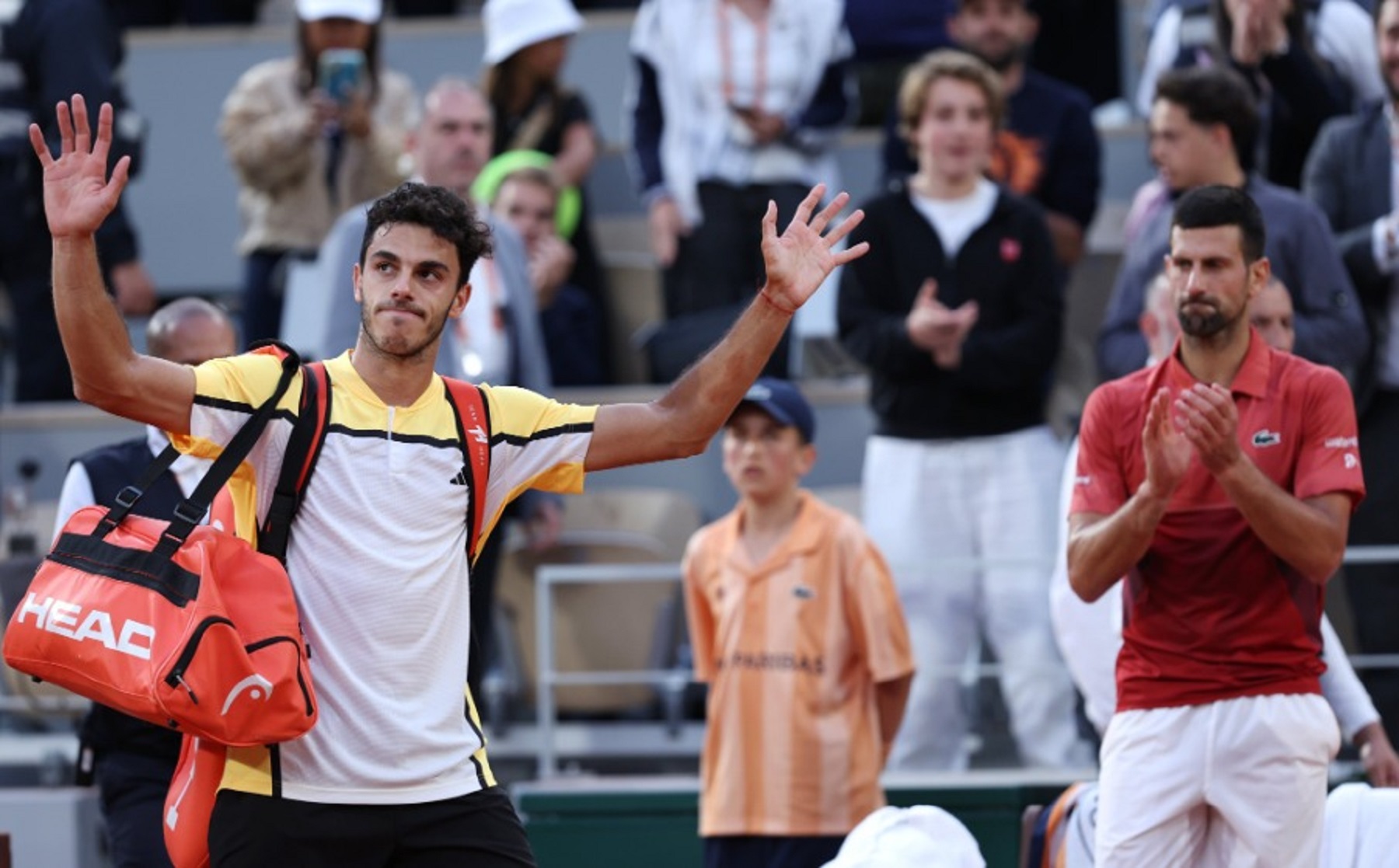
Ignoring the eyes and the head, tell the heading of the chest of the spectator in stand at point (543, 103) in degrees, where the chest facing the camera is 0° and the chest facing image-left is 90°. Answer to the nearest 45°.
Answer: approximately 315°

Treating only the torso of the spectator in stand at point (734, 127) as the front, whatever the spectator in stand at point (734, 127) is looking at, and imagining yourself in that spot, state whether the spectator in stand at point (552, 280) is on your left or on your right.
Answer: on your right

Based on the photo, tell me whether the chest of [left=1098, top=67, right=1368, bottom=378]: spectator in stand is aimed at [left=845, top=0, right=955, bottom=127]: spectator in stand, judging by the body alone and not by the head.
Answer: no

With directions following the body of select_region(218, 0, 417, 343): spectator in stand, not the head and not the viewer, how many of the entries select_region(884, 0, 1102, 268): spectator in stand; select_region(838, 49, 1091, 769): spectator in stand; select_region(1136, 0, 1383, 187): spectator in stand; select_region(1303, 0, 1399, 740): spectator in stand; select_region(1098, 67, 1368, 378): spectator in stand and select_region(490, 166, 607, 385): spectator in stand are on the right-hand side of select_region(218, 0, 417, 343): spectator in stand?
0

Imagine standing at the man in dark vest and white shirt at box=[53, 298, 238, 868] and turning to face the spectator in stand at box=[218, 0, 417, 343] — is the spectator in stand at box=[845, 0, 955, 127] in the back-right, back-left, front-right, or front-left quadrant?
front-right

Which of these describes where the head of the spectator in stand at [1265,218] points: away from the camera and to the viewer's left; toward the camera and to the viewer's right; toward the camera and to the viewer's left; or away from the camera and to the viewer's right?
toward the camera and to the viewer's left

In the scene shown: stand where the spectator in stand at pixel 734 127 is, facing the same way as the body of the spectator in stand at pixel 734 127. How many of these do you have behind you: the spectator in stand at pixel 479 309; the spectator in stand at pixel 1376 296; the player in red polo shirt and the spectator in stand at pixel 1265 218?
0

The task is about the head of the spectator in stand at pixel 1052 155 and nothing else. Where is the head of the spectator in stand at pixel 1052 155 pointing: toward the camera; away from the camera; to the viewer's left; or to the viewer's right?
toward the camera

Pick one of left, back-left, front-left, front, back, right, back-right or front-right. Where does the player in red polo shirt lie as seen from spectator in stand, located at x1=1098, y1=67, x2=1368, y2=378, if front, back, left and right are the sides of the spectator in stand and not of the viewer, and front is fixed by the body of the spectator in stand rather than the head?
front-left

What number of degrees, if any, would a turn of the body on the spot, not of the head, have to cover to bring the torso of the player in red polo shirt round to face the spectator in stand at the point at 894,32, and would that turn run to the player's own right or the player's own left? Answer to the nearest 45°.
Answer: approximately 180°

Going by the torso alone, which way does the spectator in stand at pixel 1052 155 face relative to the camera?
toward the camera

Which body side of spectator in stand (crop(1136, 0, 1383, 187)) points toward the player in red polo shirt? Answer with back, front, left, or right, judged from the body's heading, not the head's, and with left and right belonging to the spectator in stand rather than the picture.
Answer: front

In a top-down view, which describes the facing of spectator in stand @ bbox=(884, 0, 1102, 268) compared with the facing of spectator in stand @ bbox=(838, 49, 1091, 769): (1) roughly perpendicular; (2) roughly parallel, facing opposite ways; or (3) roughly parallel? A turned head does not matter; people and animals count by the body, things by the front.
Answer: roughly parallel

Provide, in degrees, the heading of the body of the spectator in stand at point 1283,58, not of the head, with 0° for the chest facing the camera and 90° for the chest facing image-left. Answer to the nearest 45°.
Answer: approximately 0°
